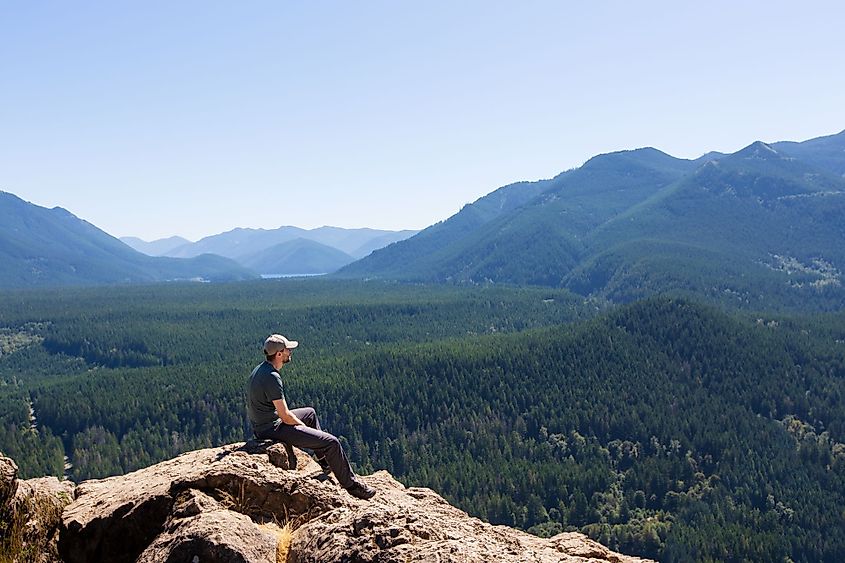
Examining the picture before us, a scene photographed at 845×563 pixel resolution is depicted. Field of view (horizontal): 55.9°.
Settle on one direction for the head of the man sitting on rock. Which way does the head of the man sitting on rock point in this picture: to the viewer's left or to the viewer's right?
to the viewer's right

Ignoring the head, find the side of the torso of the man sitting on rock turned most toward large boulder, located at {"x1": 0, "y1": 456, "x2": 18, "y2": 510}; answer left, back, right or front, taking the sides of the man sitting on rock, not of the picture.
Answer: back

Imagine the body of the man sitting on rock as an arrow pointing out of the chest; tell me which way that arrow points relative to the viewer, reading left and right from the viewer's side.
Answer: facing to the right of the viewer

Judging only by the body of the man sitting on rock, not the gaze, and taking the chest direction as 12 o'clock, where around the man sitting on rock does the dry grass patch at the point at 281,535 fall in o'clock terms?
The dry grass patch is roughly at 3 o'clock from the man sitting on rock.
